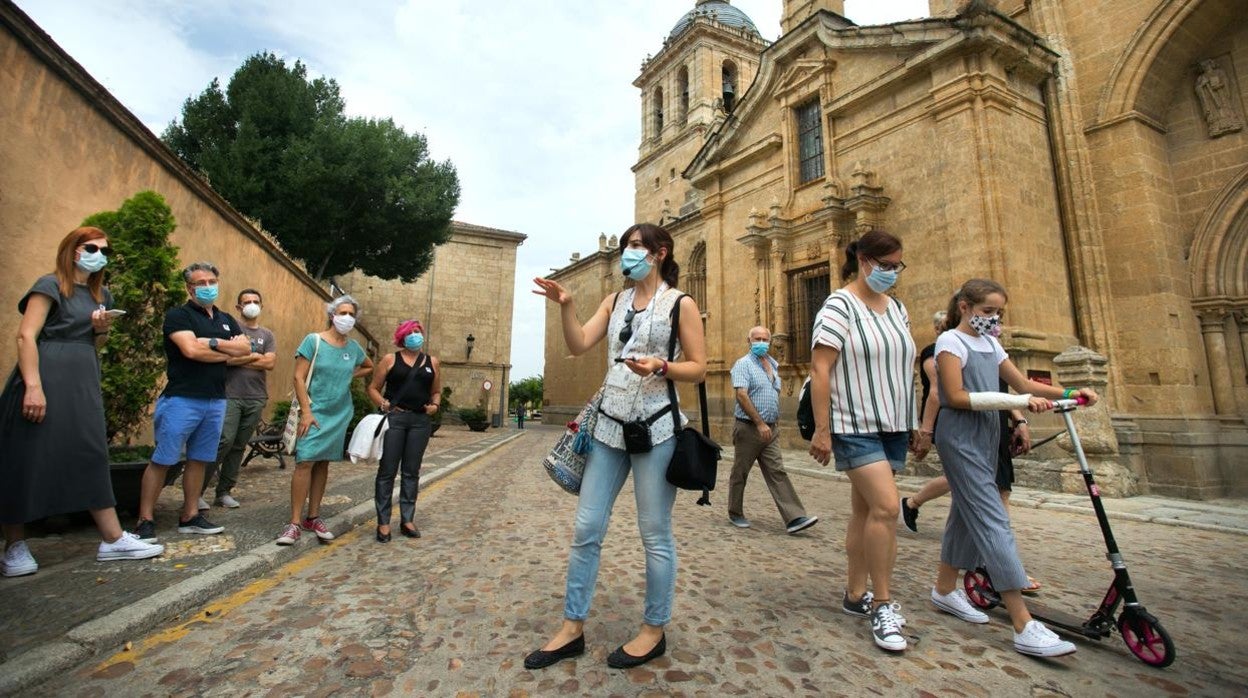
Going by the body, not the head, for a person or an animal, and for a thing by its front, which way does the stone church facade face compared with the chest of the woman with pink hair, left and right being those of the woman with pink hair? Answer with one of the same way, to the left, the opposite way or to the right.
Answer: to the right

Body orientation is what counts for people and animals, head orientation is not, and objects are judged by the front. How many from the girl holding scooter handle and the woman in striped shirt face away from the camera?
0

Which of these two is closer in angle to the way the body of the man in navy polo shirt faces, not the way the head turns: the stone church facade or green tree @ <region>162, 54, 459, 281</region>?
the stone church facade

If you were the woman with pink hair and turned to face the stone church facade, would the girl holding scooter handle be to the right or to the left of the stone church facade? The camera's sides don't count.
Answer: right

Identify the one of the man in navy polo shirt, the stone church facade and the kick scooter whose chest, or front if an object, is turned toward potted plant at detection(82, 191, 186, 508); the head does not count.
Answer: the stone church facade

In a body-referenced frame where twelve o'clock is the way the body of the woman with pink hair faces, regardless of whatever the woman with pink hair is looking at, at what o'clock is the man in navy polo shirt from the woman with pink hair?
The man in navy polo shirt is roughly at 3 o'clock from the woman with pink hair.

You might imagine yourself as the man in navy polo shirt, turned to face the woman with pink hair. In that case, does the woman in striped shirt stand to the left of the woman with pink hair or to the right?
right

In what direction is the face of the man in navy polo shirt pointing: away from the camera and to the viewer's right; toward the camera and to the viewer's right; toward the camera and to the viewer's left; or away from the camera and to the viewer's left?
toward the camera and to the viewer's right

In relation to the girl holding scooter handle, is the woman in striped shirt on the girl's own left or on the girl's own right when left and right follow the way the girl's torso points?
on the girl's own right

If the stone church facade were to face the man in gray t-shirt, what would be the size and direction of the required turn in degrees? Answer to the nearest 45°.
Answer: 0° — it already faces them

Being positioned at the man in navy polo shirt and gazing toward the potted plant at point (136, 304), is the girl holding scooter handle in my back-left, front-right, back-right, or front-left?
back-right
